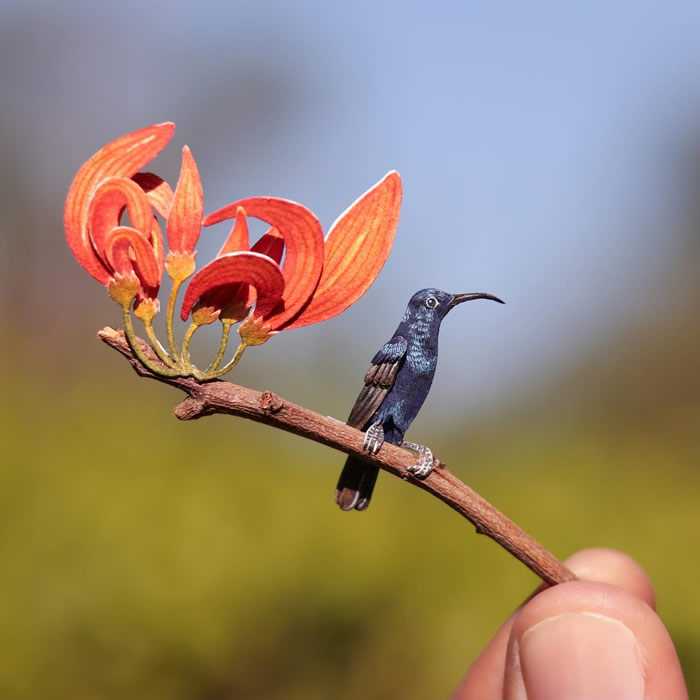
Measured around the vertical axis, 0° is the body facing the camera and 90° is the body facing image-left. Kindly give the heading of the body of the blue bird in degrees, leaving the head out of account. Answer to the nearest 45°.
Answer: approximately 270°
